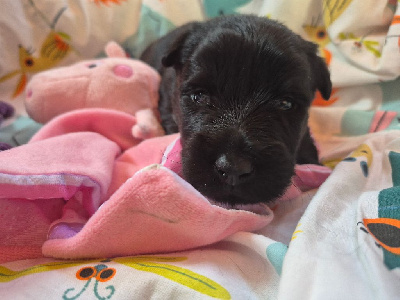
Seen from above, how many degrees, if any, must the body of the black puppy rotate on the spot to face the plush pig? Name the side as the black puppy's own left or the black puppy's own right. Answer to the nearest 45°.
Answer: approximately 135° to the black puppy's own right

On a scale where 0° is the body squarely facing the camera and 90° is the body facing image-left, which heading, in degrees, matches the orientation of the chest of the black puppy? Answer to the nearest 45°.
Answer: approximately 0°
